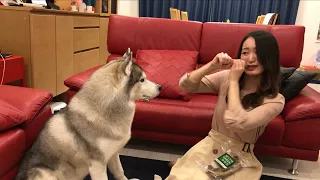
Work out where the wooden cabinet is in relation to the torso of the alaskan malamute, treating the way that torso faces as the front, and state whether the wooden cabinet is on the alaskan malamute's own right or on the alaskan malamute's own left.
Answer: on the alaskan malamute's own left

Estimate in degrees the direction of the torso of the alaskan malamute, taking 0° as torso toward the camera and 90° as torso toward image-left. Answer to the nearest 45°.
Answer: approximately 270°

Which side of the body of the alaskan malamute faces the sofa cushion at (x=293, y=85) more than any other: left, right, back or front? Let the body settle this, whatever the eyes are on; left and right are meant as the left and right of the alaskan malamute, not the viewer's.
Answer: front

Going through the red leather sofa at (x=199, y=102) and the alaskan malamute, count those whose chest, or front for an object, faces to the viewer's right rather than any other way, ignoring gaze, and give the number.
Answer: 1

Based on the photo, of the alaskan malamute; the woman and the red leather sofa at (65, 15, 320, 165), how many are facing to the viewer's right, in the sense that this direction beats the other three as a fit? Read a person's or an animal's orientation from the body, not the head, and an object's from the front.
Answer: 1

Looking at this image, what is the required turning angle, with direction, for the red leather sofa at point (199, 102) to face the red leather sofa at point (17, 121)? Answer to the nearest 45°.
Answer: approximately 45° to its right

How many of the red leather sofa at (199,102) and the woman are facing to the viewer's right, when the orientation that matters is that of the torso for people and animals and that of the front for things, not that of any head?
0

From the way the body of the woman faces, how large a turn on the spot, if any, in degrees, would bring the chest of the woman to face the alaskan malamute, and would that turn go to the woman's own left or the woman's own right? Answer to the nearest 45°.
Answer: approximately 45° to the woman's own right
